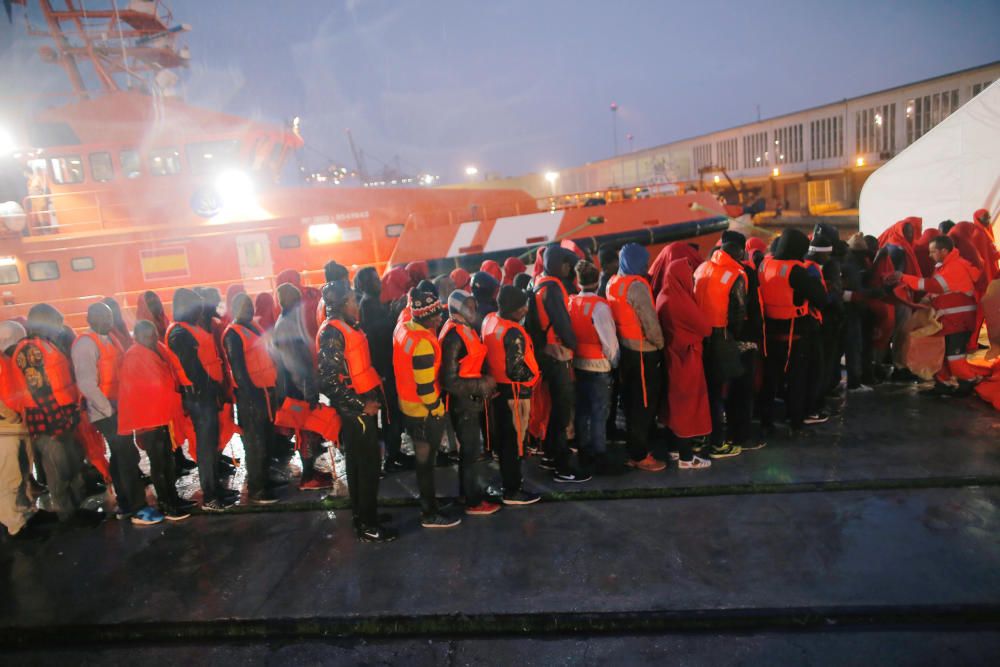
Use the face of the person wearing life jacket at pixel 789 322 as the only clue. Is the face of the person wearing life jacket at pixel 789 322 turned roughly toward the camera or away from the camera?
away from the camera

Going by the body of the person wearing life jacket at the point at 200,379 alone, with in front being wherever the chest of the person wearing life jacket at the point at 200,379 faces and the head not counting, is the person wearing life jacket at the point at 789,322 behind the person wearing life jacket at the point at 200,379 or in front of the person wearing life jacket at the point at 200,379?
in front

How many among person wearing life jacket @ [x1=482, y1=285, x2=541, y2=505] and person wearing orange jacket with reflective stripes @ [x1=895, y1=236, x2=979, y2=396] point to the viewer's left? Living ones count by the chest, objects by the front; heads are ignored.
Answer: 1

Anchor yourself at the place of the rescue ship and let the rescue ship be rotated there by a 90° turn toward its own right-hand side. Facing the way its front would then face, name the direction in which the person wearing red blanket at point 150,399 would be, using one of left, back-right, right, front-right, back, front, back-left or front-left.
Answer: front

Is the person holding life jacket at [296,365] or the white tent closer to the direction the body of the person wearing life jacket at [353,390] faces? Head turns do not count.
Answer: the white tent

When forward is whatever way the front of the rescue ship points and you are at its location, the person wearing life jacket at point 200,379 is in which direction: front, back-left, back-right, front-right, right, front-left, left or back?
right

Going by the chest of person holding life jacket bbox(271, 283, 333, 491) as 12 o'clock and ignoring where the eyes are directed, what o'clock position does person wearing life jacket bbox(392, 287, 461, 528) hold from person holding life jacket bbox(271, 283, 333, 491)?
person wearing life jacket bbox(392, 287, 461, 528) is roughly at 2 o'clock from person holding life jacket bbox(271, 283, 333, 491).

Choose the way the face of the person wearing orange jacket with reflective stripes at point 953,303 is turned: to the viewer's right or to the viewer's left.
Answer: to the viewer's left
